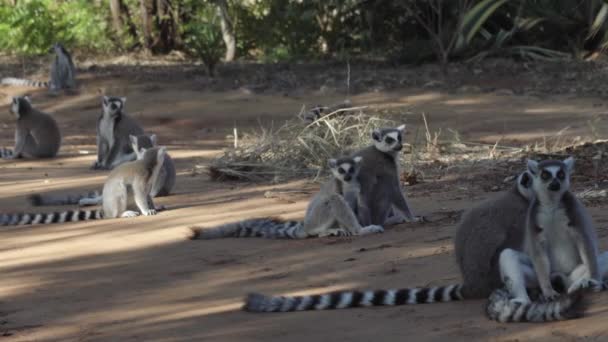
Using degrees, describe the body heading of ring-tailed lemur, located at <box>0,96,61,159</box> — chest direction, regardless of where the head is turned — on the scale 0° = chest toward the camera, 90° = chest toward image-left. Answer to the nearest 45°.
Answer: approximately 90°

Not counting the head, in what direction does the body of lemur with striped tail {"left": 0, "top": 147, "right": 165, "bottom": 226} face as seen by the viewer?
to the viewer's right

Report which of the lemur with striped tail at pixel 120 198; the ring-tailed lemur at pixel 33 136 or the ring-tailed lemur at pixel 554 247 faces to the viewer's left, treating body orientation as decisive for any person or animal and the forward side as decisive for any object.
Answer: the ring-tailed lemur at pixel 33 136

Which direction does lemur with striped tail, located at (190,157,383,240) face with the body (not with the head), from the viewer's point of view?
to the viewer's right
